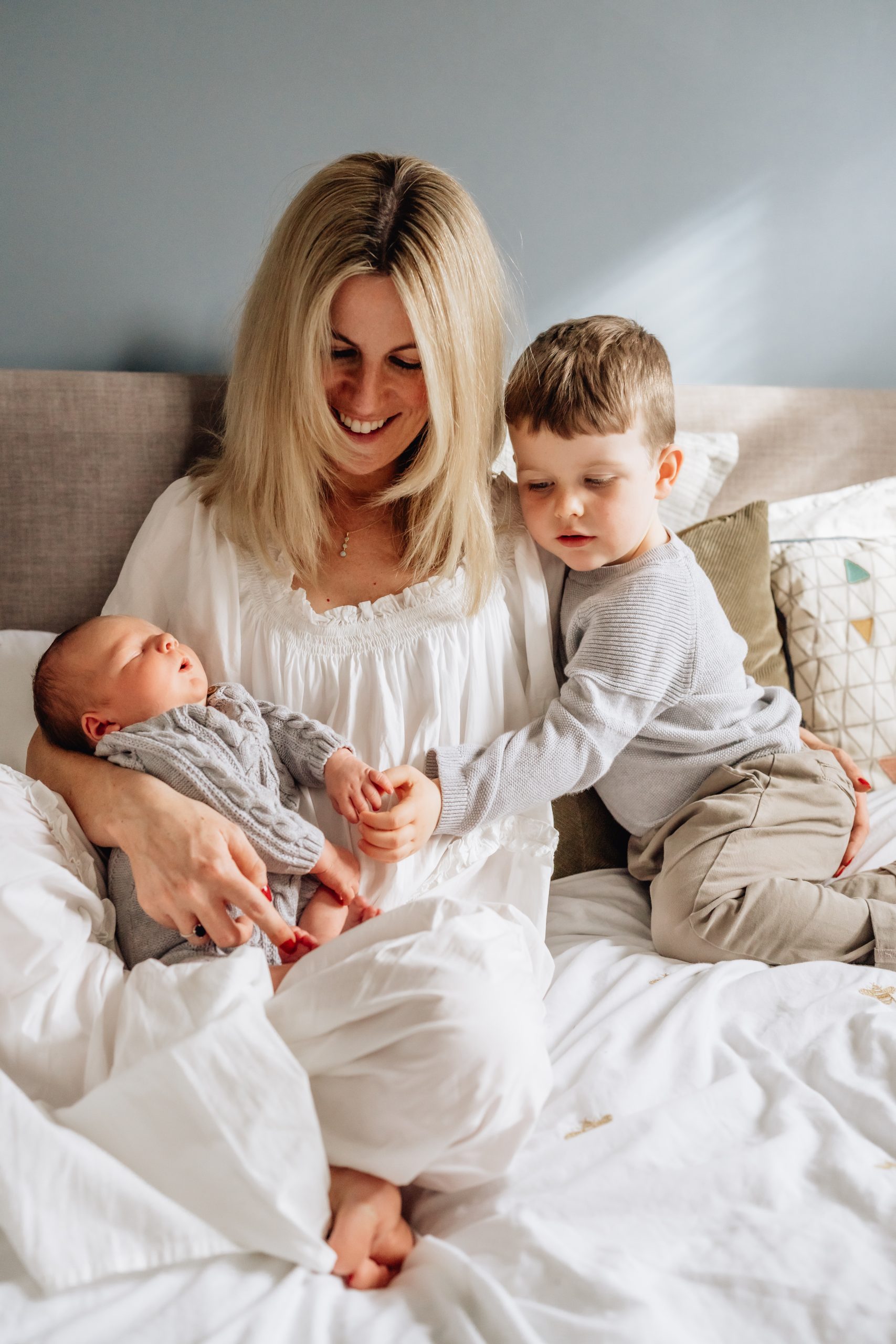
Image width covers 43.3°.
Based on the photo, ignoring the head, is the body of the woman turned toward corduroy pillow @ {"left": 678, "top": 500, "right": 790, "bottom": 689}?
no

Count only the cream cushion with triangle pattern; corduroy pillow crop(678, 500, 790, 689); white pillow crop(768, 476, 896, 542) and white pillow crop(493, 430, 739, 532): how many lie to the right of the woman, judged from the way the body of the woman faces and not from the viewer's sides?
0

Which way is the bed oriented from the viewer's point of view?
toward the camera

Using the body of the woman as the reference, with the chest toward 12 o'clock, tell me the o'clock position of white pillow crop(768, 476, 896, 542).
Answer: The white pillow is roughly at 8 o'clock from the woman.

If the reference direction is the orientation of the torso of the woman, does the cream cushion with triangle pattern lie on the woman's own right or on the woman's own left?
on the woman's own left

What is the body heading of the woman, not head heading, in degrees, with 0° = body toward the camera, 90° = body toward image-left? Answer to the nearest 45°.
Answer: approximately 0°

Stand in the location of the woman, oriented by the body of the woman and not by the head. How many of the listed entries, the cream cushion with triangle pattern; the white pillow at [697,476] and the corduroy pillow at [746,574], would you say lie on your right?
0

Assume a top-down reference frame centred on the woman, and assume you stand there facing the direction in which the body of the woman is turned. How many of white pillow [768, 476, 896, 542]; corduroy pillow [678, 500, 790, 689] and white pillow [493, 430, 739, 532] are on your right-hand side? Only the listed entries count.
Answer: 0

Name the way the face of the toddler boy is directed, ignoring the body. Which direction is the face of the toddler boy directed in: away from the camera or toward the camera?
toward the camera
